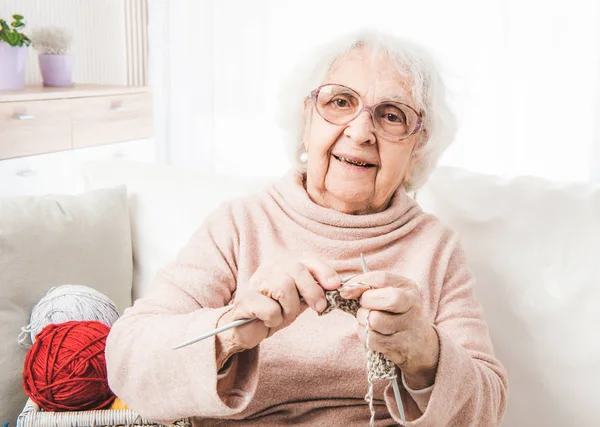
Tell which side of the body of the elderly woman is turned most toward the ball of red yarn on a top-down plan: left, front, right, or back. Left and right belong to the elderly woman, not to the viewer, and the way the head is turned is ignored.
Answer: right

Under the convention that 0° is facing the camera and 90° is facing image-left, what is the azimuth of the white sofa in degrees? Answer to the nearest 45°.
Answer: approximately 0°

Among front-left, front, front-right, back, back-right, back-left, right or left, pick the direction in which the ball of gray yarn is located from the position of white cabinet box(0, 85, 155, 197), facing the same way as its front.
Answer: front-right

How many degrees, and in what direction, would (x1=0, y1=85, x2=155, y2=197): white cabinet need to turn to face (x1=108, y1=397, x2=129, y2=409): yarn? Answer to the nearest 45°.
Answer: approximately 45° to its right

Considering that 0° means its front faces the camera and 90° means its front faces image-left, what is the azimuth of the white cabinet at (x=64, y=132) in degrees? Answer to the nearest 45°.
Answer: approximately 315°

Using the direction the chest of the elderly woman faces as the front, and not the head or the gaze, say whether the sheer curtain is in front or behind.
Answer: behind

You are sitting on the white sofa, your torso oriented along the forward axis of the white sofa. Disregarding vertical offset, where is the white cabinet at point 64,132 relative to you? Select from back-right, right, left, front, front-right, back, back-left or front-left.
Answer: back-right

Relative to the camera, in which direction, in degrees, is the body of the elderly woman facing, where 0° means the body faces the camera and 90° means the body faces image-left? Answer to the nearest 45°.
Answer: approximately 0°
